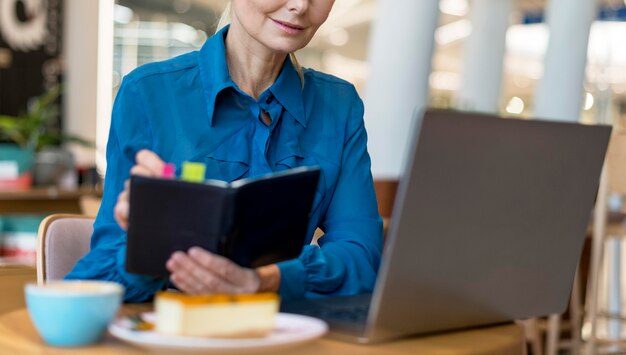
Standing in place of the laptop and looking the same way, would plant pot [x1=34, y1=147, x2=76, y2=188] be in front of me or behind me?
in front

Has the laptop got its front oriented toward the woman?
yes

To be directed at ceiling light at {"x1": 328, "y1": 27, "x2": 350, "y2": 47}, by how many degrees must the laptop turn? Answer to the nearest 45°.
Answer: approximately 45° to its right

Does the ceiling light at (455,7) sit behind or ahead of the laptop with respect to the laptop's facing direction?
ahead

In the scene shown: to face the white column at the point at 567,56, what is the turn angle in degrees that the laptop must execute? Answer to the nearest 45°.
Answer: approximately 45° to its right

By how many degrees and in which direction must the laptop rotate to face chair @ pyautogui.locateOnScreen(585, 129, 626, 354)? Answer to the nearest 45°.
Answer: approximately 45° to its right

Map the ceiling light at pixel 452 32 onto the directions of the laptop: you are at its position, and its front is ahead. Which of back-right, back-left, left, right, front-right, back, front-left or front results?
front-right

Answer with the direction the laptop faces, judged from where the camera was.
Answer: facing away from the viewer and to the left of the viewer
